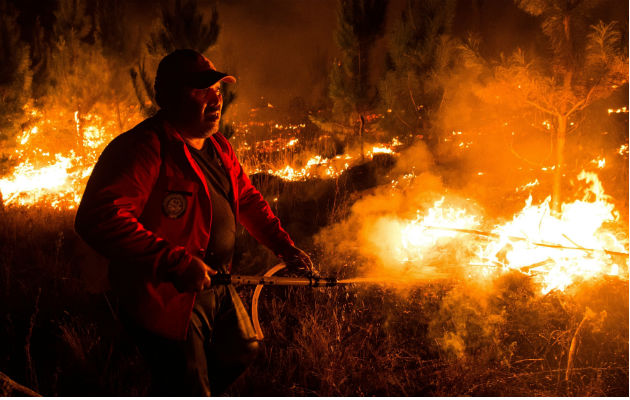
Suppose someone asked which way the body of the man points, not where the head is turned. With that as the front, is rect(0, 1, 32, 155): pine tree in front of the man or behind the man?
behind

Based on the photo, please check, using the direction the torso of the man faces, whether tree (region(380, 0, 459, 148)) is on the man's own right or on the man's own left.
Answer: on the man's own left

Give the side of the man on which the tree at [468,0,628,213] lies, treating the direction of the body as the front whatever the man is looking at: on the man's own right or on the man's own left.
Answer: on the man's own left

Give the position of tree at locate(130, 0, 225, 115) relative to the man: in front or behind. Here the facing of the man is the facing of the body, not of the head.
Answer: behind

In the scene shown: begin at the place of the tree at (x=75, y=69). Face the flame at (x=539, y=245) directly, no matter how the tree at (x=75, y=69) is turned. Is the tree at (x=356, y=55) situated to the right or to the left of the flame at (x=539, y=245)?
left

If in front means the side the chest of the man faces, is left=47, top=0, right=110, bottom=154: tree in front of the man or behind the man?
behind

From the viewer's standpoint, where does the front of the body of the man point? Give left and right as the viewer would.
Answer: facing the viewer and to the right of the viewer
